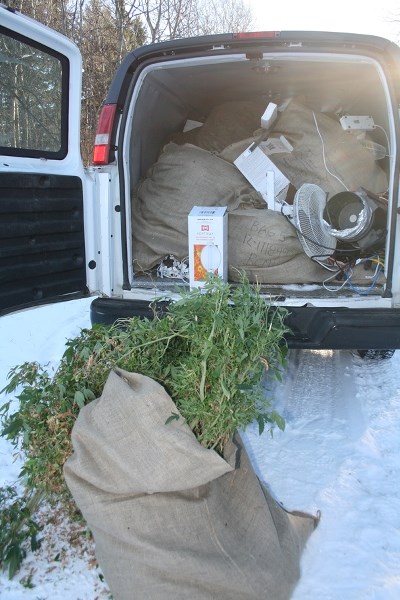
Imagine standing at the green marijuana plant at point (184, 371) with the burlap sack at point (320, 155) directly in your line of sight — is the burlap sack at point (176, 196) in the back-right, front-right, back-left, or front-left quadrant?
front-left

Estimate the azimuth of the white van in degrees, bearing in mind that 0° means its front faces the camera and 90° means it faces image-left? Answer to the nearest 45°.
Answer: approximately 180°

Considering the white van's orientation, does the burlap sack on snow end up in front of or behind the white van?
behind

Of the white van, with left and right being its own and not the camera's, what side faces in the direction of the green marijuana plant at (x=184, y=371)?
back

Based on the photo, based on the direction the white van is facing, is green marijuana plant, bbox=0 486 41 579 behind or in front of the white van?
behind
